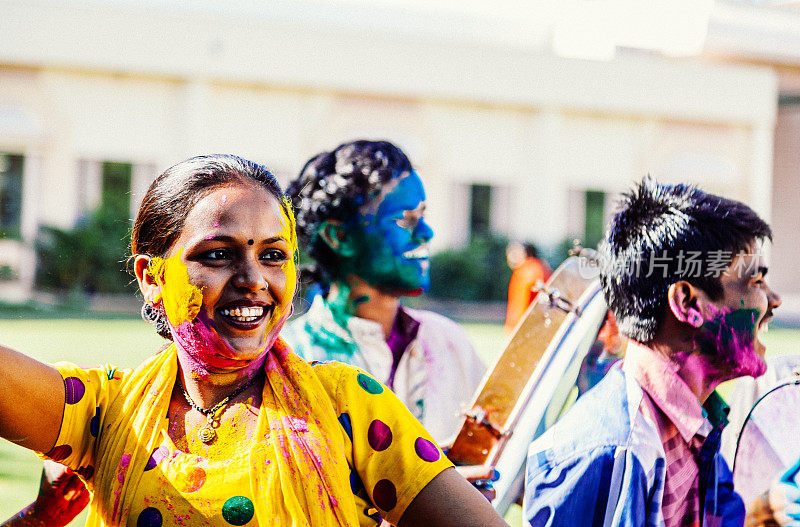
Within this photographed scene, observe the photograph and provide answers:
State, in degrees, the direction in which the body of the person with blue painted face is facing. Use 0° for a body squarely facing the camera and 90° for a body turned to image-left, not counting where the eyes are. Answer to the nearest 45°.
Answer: approximately 315°

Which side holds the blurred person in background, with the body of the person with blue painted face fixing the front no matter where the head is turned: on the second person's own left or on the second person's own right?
on the second person's own left

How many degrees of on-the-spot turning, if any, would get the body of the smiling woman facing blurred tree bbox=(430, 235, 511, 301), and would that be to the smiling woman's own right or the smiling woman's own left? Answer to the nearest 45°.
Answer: approximately 180°

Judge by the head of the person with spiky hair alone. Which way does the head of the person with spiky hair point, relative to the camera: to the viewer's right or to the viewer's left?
to the viewer's right

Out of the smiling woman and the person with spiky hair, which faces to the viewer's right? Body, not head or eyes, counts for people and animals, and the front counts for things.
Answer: the person with spiky hair

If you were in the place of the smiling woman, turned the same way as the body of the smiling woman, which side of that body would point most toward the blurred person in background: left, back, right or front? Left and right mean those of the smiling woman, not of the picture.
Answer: back

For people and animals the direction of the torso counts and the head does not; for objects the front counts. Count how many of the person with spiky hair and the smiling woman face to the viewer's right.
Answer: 1

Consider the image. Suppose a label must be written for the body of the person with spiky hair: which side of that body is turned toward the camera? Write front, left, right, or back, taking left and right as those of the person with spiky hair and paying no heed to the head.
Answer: right

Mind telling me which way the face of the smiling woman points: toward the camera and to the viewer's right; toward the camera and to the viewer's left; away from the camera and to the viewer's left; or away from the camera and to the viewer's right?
toward the camera and to the viewer's right

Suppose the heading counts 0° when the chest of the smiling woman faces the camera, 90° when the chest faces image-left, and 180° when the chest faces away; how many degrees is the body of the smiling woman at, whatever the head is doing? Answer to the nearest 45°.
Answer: approximately 0°
